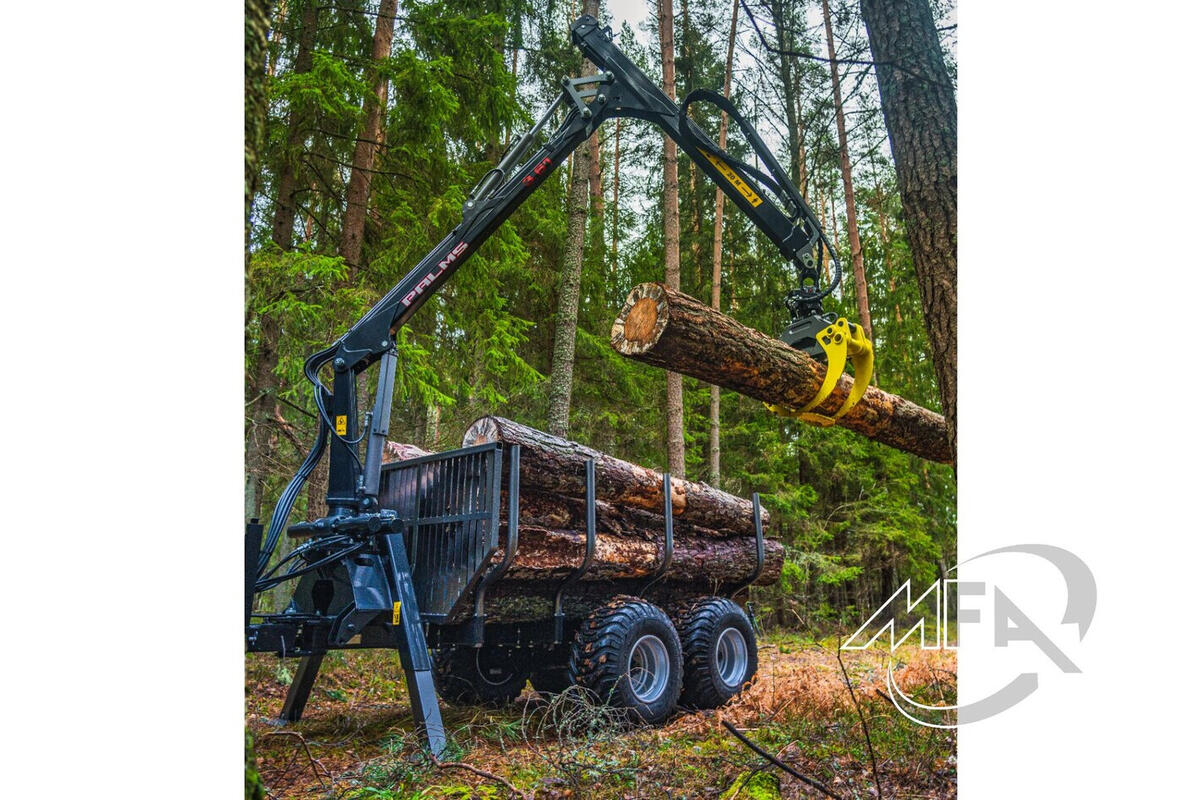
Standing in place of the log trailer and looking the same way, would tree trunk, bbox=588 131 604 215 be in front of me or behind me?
behind

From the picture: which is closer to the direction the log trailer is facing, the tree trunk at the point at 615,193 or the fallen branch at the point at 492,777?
the fallen branch

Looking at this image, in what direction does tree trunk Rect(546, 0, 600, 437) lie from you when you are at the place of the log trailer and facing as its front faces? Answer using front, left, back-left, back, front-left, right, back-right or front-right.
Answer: back-right

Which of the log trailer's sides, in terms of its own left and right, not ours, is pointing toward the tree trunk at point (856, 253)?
back

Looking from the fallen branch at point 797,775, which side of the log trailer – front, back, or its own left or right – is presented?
left

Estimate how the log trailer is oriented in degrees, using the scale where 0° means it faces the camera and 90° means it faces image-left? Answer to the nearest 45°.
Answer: approximately 45°

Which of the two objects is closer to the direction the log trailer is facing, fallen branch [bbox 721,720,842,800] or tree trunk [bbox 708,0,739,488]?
the fallen branch
